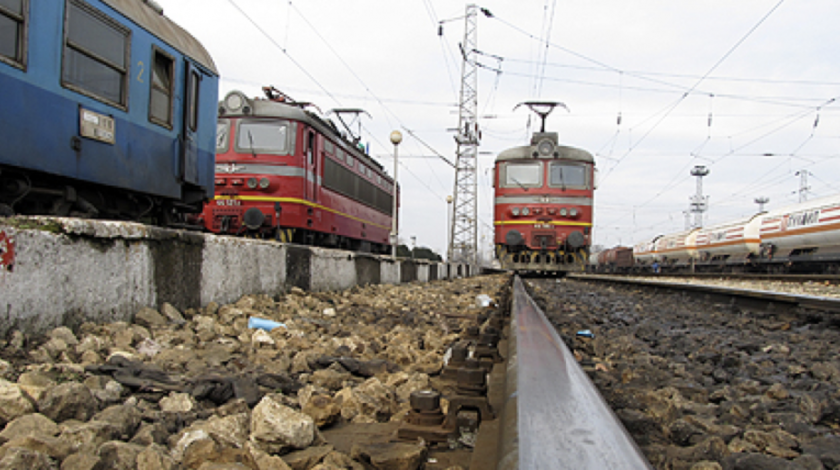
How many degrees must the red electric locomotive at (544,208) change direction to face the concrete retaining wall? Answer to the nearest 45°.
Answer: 0° — it already faces it

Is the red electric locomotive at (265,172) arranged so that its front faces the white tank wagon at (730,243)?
no

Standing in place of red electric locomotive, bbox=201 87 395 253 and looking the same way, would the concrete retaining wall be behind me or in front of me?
in front

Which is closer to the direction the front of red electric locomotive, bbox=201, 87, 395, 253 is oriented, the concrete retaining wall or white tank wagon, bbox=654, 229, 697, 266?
the concrete retaining wall

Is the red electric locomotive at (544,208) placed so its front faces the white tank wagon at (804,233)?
no

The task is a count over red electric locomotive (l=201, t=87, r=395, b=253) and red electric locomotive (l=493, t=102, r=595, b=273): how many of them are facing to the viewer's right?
0

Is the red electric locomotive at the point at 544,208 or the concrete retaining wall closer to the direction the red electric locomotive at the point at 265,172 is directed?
the concrete retaining wall

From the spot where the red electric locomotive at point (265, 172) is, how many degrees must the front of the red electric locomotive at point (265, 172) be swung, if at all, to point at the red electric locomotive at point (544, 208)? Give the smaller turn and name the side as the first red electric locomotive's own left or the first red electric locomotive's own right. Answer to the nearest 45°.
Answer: approximately 180°

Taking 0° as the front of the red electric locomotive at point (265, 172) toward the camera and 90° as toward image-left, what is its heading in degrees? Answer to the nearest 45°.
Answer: approximately 45°

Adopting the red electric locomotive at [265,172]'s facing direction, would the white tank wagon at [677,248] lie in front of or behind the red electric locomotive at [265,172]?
behind

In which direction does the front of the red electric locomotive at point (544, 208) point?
toward the camera

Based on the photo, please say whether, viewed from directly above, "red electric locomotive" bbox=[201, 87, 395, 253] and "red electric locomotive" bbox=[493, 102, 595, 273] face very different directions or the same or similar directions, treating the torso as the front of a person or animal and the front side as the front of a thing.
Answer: same or similar directions
